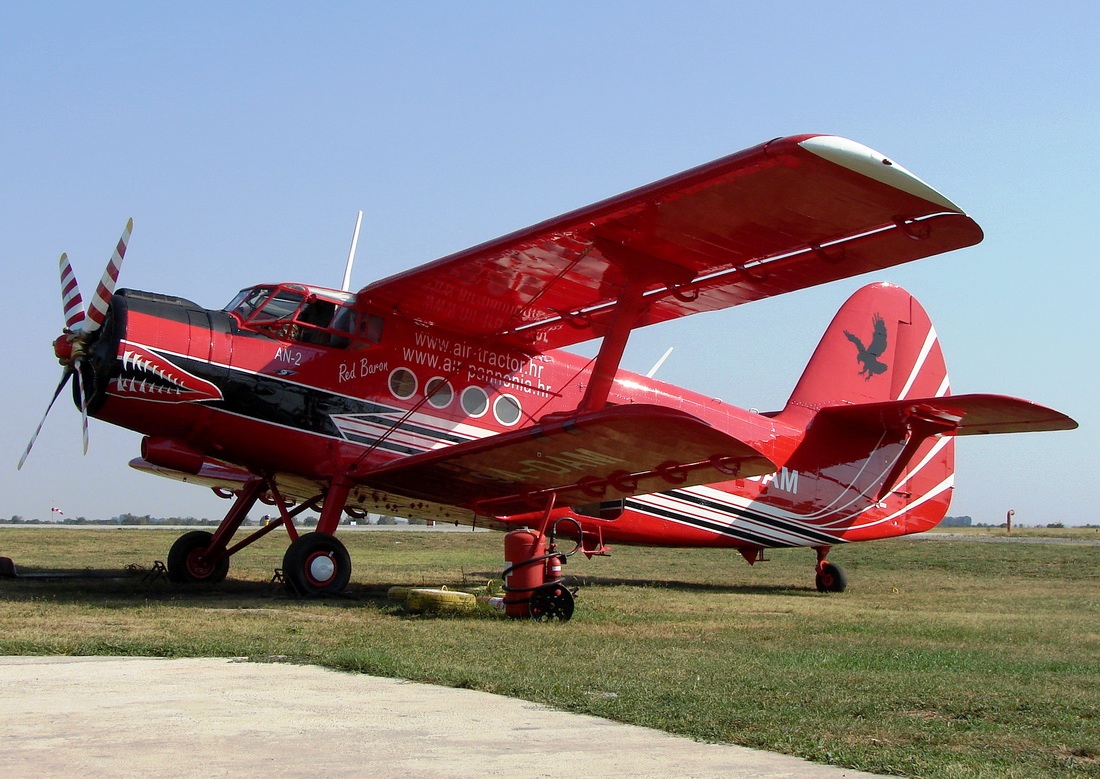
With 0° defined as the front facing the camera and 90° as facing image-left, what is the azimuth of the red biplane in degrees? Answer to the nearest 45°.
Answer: approximately 45°
